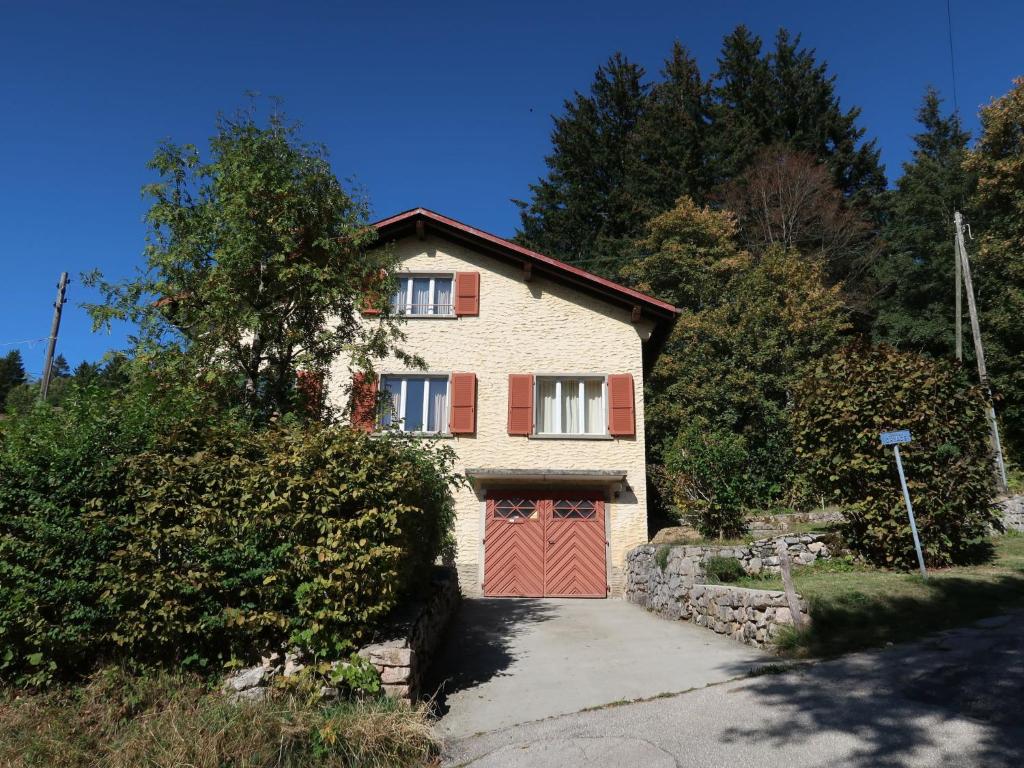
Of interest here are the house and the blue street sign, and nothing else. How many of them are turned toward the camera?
2

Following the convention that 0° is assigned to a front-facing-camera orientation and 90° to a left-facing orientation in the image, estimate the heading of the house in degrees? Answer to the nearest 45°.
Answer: approximately 0°

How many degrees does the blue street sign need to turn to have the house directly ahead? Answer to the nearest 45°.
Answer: approximately 90° to its right

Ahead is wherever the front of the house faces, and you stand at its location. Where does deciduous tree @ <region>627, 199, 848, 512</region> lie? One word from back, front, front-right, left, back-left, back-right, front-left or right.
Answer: back-left

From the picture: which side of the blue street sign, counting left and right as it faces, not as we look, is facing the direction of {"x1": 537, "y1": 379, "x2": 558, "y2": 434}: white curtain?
right

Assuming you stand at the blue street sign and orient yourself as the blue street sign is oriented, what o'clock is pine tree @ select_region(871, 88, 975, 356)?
The pine tree is roughly at 6 o'clock from the blue street sign.

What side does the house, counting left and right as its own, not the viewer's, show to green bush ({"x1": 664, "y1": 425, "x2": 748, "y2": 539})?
left
